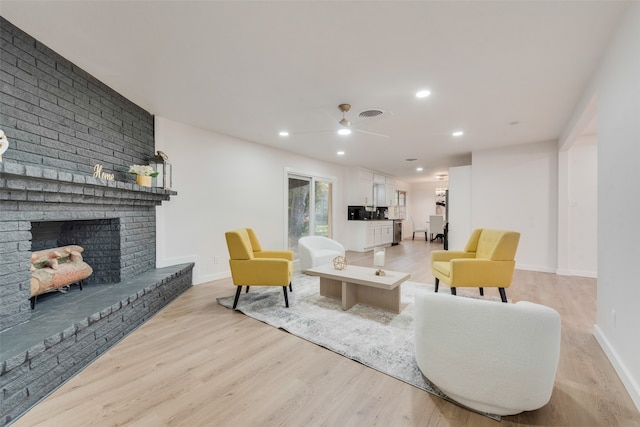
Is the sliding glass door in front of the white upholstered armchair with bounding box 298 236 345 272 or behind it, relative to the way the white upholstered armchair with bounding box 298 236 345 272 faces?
behind

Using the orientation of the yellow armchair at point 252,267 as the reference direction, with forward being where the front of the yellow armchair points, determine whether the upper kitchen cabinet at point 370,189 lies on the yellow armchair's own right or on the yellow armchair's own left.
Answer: on the yellow armchair's own left

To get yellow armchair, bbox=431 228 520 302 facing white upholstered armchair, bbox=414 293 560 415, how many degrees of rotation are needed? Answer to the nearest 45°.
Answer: approximately 45° to its left

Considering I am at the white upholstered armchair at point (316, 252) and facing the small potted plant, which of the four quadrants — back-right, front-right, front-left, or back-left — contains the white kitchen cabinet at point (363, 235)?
back-right

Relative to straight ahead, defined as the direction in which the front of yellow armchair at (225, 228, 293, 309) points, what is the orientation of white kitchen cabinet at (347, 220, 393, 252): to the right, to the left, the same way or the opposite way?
to the right

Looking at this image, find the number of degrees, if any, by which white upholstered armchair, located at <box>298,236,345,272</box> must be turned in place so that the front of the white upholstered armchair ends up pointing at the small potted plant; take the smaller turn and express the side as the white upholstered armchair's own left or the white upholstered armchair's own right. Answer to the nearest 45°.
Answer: approximately 90° to the white upholstered armchair's own right

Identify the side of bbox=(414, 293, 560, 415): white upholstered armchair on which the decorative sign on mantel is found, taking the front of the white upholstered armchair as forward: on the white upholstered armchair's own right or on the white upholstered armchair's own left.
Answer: on the white upholstered armchair's own left

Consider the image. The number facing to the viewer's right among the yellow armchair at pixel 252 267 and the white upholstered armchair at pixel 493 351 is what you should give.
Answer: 1

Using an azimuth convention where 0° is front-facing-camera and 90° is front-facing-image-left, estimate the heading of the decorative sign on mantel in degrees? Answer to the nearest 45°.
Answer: approximately 315°

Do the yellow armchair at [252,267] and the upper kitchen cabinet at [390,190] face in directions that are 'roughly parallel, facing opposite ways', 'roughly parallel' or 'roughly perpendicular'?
roughly perpendicular

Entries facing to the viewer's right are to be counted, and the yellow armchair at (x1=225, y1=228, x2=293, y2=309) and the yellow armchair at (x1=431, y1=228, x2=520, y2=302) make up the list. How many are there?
1

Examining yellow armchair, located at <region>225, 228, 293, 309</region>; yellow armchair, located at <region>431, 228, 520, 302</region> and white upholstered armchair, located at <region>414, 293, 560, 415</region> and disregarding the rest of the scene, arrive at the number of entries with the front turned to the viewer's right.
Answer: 1

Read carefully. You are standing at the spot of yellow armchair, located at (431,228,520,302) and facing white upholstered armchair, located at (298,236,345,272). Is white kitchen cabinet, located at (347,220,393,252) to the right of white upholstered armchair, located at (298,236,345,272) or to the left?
right

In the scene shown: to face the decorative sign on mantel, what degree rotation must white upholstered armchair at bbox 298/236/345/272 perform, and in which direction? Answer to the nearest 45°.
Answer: approximately 90° to its right

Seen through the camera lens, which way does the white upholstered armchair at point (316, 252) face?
facing the viewer and to the right of the viewer

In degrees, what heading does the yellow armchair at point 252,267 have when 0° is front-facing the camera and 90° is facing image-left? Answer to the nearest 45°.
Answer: approximately 270°

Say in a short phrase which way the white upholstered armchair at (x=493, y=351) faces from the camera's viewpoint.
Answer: facing away from the viewer and to the left of the viewer
